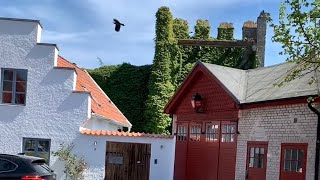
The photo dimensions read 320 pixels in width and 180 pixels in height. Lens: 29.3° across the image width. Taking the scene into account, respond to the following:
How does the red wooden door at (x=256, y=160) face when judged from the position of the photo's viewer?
facing the viewer

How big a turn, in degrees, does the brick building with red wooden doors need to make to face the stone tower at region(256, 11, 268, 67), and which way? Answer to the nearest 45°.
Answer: approximately 135° to its right

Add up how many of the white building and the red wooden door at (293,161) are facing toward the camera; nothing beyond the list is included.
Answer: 2

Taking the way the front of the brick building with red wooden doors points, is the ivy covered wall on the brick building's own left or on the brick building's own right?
on the brick building's own right

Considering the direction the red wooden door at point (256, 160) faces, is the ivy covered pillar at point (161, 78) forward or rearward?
rearward

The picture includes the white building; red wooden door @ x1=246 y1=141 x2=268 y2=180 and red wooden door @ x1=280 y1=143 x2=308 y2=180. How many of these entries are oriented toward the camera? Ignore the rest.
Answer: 3

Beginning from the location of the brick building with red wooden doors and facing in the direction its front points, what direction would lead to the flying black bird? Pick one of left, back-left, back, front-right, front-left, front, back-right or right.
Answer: right

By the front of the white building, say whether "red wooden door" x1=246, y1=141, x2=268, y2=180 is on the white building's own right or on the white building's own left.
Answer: on the white building's own left

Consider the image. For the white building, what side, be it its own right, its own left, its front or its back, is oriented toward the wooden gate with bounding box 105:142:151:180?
left

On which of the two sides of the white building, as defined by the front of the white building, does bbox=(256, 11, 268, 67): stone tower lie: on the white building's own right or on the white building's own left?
on the white building's own left

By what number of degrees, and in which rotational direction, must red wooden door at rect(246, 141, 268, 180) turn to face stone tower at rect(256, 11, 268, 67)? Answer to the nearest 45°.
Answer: approximately 180°

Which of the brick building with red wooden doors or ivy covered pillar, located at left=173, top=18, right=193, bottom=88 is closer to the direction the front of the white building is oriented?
the brick building with red wooden doors

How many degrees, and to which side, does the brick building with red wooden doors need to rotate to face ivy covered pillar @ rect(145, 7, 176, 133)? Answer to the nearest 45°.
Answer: approximately 135° to its right
